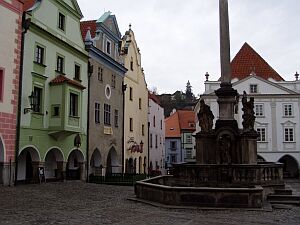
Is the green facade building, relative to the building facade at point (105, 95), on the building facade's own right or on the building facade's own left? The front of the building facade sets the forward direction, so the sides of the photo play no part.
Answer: on the building facade's own right

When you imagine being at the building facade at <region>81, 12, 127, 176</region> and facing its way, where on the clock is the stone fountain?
The stone fountain is roughly at 1 o'clock from the building facade.

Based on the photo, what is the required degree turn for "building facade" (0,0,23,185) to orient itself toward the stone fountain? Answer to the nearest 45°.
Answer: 0° — it already faces it

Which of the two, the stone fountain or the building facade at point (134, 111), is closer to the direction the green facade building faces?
the stone fountain

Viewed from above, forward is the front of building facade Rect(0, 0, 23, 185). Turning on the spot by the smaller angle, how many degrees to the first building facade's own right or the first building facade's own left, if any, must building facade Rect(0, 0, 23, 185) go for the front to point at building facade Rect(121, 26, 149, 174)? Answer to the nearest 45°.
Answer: approximately 90° to the first building facade's own left

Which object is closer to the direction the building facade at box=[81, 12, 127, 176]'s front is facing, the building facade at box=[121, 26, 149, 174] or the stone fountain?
the stone fountain

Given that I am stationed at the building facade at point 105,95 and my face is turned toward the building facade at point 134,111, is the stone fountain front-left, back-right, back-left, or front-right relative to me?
back-right

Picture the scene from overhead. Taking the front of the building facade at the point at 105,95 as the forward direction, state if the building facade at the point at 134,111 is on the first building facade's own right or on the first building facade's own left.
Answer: on the first building facade's own left

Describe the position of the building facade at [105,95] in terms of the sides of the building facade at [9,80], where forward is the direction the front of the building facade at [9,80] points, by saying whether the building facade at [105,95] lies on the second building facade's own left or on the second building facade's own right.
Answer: on the second building facade's own left

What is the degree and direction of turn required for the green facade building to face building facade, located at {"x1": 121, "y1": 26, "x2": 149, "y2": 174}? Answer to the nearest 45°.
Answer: approximately 90° to its left
